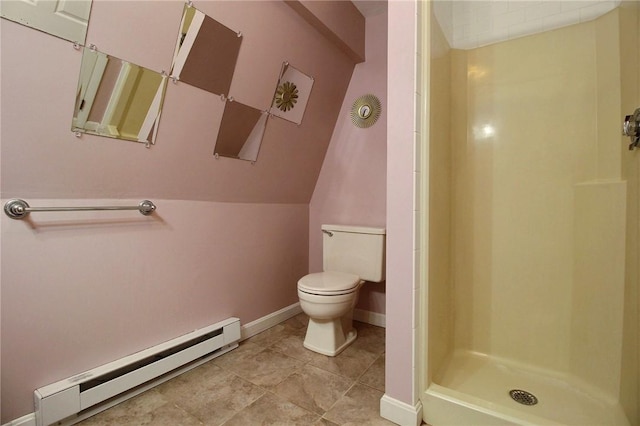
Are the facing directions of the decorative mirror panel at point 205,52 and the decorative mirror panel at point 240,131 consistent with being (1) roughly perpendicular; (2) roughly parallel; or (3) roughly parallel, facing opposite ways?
roughly parallel

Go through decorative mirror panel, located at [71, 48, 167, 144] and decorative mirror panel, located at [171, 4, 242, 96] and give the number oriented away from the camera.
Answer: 0

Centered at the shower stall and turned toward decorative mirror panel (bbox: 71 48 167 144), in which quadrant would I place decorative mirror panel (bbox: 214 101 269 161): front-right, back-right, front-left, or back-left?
front-right

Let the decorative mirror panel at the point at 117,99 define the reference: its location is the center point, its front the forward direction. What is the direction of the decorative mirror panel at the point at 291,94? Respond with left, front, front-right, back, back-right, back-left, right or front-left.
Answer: front-left

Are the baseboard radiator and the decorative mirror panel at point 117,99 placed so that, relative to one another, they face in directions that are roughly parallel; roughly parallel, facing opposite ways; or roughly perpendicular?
roughly parallel

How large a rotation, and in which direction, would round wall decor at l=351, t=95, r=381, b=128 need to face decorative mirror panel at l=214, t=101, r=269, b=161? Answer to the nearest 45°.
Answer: approximately 45° to its right

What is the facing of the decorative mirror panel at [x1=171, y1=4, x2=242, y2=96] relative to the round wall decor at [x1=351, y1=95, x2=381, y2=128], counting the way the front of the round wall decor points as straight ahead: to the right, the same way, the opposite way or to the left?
to the left

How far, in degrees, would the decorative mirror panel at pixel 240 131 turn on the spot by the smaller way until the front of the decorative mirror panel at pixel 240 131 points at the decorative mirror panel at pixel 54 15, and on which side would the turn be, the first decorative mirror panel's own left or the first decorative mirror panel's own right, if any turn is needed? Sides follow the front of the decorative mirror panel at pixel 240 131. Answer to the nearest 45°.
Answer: approximately 90° to the first decorative mirror panel's own right

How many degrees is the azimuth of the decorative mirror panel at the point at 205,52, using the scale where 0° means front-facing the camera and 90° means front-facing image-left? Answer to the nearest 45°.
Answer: approximately 315°

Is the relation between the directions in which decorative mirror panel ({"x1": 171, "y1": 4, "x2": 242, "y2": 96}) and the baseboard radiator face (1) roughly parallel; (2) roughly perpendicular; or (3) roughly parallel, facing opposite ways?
roughly parallel

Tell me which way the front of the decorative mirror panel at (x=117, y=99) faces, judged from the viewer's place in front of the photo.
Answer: facing the viewer and to the right of the viewer

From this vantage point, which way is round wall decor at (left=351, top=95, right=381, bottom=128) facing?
toward the camera

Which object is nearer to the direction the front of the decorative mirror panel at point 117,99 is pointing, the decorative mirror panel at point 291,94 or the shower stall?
the shower stall

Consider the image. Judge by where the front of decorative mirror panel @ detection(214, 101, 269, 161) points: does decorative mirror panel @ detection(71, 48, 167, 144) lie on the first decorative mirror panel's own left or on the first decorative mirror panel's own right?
on the first decorative mirror panel's own right
